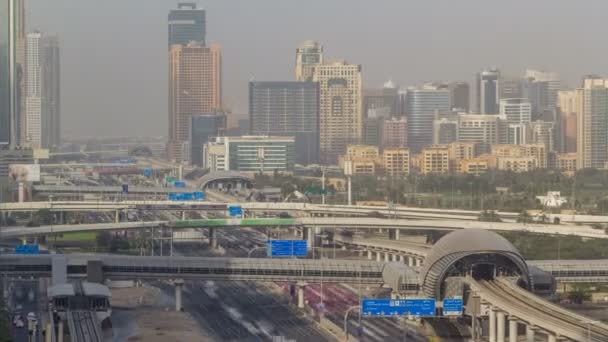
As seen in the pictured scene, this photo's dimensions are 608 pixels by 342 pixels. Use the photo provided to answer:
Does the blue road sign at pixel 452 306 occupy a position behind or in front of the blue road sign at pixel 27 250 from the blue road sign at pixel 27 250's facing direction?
in front

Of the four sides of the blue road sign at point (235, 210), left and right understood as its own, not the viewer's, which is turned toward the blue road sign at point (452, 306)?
front

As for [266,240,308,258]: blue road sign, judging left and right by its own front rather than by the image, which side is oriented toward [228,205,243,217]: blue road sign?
back

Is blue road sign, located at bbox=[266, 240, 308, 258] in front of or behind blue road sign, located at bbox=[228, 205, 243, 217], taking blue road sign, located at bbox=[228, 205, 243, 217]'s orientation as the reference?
in front

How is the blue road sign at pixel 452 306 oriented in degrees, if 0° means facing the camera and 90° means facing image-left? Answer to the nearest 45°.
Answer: approximately 0°

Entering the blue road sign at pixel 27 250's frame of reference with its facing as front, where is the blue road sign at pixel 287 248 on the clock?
the blue road sign at pixel 287 248 is roughly at 10 o'clock from the blue road sign at pixel 27 250.

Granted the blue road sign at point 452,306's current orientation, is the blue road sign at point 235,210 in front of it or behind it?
behind

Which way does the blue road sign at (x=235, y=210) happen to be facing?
toward the camera

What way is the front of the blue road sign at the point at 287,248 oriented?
toward the camera
